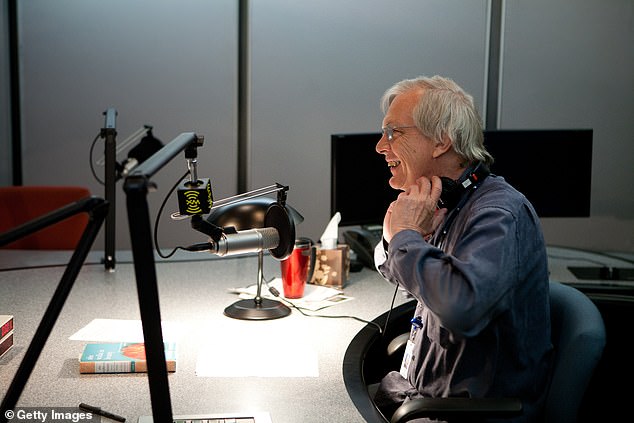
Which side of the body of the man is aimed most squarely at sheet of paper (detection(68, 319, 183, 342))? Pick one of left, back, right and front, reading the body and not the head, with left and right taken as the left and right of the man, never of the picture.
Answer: front

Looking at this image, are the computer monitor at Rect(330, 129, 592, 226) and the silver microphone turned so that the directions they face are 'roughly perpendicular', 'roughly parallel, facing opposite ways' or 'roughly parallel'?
roughly perpendicular

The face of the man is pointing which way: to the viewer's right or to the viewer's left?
to the viewer's left

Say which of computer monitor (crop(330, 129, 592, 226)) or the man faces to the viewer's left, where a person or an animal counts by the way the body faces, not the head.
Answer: the man

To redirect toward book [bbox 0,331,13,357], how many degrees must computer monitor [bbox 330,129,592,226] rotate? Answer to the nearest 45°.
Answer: approximately 45° to its right

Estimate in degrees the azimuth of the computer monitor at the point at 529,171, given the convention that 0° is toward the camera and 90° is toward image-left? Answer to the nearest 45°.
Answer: approximately 0°

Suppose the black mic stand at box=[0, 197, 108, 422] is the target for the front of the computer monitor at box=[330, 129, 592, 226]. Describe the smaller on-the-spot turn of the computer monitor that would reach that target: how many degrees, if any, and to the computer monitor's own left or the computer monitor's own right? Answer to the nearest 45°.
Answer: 0° — it already faces it

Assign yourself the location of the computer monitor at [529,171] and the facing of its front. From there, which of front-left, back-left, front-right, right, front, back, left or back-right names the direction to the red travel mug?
front-right

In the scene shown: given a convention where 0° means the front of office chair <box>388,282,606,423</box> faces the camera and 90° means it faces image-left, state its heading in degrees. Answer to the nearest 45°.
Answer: approximately 90°

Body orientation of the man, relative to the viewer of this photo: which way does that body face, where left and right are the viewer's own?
facing to the left of the viewer

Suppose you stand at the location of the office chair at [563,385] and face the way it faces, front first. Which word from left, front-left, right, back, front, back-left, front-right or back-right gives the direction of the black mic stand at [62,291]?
front-left

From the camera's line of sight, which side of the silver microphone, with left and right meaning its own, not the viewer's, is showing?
right
